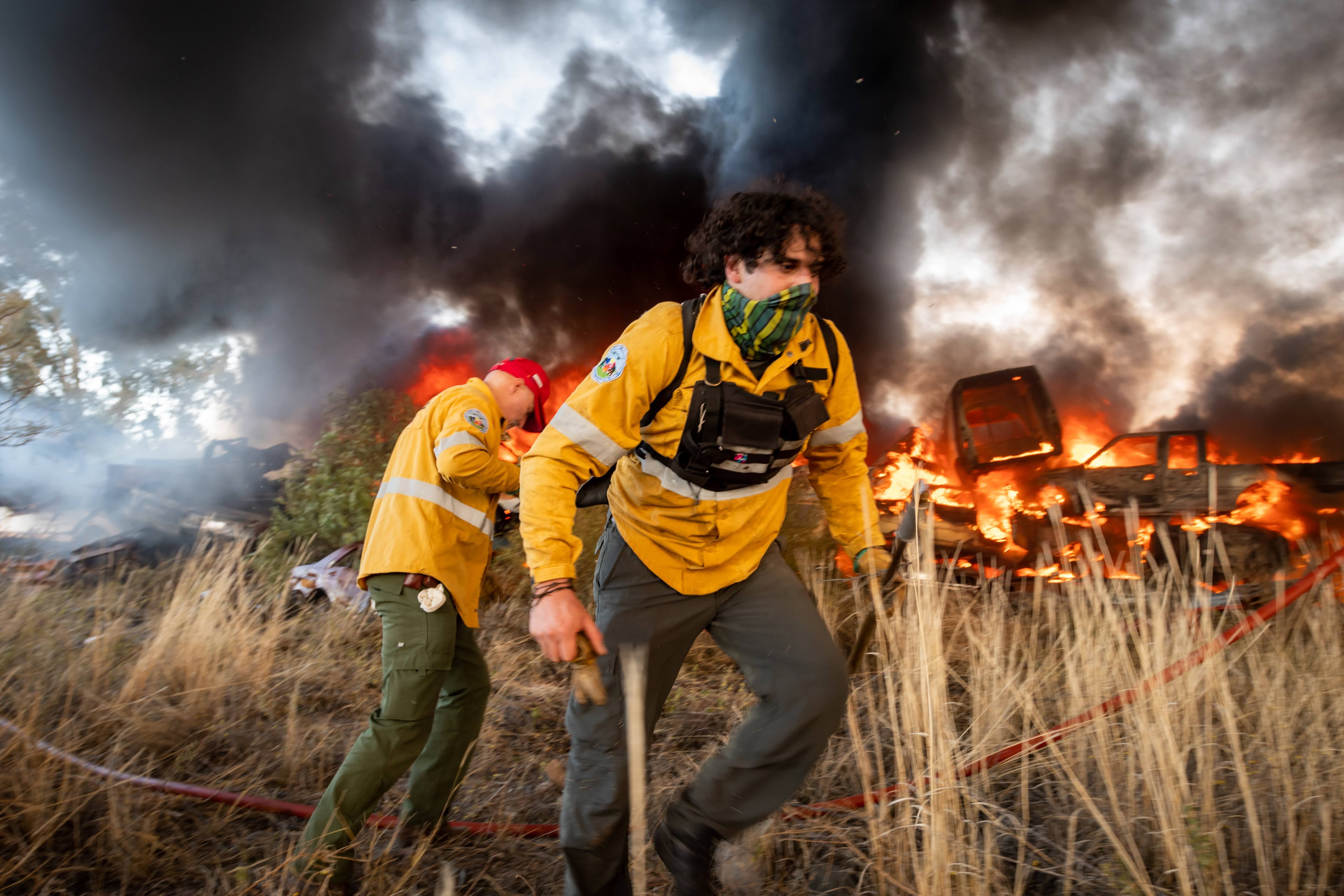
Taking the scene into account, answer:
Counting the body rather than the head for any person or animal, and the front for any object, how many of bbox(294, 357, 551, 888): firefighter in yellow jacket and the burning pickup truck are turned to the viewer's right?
1

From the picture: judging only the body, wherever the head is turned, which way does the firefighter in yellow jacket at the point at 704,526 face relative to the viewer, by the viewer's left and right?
facing the viewer and to the right of the viewer

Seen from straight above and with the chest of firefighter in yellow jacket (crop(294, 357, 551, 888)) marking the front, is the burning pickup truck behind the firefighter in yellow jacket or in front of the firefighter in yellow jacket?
in front

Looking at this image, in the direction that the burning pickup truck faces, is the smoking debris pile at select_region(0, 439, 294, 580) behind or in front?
in front

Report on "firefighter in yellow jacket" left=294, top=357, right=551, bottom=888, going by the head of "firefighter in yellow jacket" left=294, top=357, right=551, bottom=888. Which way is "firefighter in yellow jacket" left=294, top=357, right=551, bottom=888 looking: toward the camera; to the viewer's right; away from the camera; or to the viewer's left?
to the viewer's right

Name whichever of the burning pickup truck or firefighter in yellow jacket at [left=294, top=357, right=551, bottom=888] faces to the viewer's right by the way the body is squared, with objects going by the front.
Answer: the firefighter in yellow jacket

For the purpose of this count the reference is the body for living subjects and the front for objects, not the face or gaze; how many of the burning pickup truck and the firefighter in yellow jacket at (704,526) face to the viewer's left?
1

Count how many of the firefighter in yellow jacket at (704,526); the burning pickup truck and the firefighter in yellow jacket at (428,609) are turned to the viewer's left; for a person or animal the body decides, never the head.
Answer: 1

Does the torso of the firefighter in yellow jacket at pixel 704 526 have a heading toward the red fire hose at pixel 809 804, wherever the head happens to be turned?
no

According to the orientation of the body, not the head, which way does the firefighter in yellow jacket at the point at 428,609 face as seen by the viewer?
to the viewer's right

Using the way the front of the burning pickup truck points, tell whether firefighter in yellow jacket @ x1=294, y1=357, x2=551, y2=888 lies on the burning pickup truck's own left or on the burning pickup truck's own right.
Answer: on the burning pickup truck's own left

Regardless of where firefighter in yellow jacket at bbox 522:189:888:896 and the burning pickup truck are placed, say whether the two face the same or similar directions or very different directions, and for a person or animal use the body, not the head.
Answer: very different directions

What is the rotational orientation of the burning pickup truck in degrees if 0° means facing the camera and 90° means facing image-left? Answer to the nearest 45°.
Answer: approximately 90°
